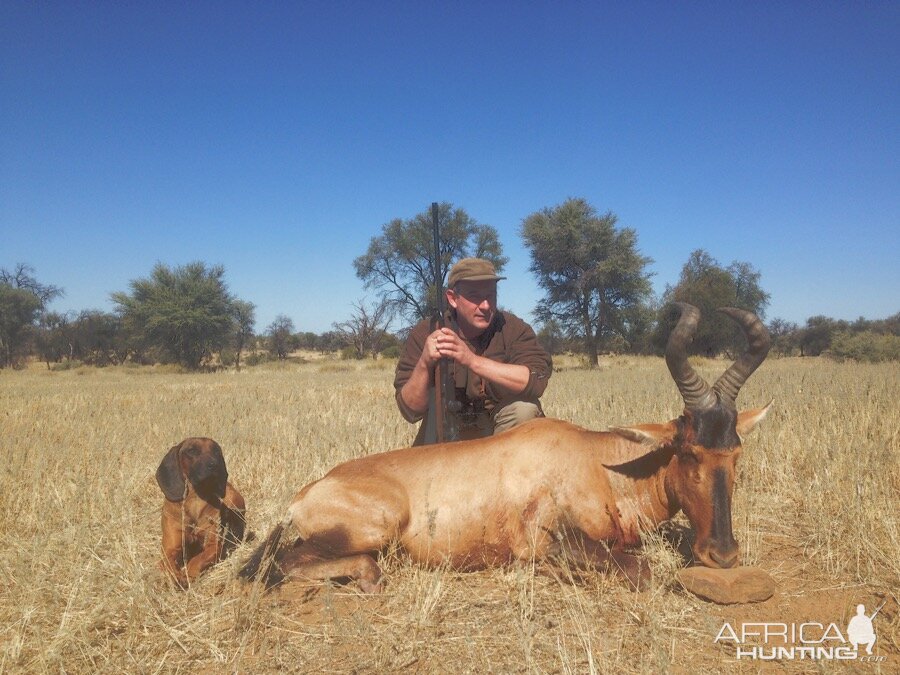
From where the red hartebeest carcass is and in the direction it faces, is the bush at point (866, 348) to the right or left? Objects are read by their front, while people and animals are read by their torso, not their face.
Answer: on its left

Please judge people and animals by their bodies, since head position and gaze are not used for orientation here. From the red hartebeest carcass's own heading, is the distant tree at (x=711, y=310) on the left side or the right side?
on its left

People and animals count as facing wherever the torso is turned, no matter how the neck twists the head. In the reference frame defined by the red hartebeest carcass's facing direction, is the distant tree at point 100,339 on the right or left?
on its left

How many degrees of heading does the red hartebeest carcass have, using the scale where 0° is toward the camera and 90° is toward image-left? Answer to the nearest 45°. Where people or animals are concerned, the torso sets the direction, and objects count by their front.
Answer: approximately 270°

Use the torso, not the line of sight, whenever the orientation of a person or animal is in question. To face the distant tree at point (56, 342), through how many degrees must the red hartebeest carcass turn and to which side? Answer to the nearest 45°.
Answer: approximately 135° to its left

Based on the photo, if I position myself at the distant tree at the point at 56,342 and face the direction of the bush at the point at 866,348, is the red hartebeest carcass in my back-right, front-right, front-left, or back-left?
front-right

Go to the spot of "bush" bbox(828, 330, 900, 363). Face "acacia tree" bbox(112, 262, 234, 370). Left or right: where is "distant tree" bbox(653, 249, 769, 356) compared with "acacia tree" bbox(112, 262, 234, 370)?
right

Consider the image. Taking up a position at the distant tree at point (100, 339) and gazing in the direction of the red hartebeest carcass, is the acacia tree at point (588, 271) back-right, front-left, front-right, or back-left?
front-left

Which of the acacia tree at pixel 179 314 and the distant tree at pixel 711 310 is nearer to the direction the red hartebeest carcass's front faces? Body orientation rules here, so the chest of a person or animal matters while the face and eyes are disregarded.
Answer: the distant tree

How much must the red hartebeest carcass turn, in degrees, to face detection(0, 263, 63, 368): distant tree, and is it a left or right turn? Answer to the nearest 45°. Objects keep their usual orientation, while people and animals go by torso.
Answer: approximately 135° to its left

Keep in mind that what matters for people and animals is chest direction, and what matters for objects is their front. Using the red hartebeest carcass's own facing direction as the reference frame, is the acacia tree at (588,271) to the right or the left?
on its left

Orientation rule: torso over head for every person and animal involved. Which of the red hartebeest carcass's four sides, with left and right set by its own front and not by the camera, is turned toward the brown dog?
back

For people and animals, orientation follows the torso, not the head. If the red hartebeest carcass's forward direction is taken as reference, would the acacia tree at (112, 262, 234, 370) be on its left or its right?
on its left

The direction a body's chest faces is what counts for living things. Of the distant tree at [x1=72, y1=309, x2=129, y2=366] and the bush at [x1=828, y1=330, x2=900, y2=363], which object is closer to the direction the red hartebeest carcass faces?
the bush
